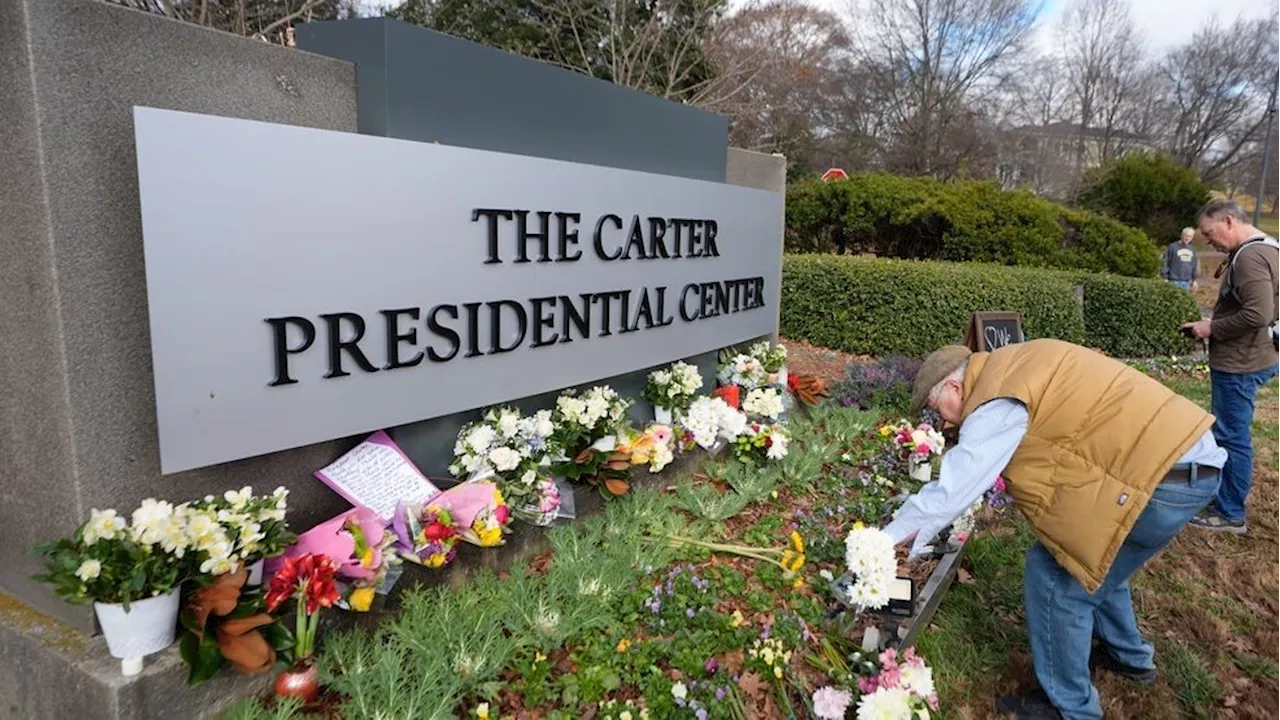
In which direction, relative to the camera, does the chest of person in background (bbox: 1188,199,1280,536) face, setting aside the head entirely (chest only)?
to the viewer's left

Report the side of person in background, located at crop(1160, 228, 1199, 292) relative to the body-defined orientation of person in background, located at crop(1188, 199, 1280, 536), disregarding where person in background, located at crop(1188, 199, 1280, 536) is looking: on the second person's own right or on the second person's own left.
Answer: on the second person's own right

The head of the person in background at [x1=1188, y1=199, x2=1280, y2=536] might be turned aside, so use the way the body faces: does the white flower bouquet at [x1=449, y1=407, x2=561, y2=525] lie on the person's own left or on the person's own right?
on the person's own left

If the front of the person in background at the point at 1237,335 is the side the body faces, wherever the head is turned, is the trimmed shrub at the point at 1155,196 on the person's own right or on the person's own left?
on the person's own right

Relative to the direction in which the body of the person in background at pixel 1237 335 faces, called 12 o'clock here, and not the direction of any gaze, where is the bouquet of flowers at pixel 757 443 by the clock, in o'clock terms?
The bouquet of flowers is roughly at 11 o'clock from the person in background.

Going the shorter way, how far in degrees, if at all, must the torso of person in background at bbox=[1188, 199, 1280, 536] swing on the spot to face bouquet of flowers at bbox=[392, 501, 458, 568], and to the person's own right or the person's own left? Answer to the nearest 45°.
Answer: approximately 45° to the person's own left

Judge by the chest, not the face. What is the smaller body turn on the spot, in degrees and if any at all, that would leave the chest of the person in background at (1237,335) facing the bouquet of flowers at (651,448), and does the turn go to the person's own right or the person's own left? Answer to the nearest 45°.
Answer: approximately 45° to the person's own left

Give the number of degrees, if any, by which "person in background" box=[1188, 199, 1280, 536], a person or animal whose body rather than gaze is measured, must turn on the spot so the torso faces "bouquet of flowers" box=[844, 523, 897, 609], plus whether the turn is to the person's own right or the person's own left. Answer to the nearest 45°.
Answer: approximately 90° to the person's own left

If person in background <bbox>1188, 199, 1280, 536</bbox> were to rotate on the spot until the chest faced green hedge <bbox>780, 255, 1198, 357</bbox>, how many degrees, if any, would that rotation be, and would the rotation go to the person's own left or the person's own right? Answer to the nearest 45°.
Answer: approximately 45° to the person's own right
